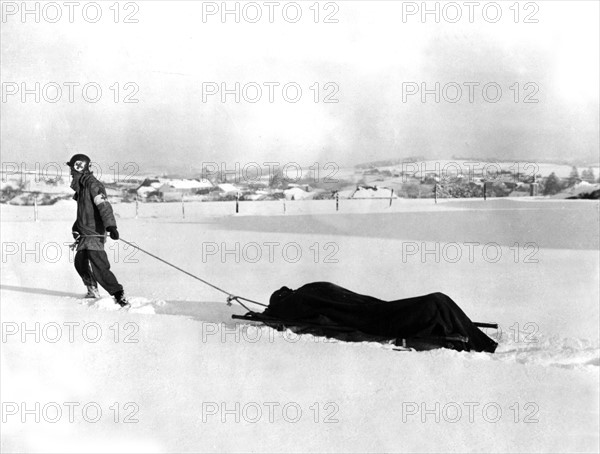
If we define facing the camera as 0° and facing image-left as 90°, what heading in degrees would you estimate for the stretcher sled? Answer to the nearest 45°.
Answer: approximately 90°

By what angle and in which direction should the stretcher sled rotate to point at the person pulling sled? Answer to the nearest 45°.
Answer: approximately 45° to its right
